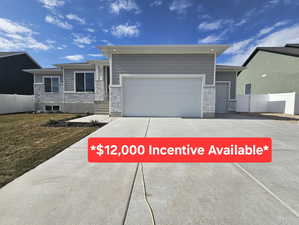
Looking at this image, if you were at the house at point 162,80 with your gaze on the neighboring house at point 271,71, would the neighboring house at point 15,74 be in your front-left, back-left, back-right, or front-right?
back-left

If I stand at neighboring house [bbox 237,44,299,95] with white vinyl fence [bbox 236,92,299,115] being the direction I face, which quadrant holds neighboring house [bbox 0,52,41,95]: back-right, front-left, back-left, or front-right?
front-right

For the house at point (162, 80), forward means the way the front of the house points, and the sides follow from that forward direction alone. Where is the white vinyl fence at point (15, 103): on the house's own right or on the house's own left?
on the house's own right

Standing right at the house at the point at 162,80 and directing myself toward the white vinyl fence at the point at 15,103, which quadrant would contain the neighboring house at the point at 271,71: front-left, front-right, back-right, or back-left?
back-right

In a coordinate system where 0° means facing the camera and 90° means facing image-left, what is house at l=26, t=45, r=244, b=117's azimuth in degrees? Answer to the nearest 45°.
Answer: approximately 0°

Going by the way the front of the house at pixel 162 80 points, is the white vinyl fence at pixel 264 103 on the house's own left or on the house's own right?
on the house's own left

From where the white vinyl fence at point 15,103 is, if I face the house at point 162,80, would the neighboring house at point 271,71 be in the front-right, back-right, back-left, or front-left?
front-left

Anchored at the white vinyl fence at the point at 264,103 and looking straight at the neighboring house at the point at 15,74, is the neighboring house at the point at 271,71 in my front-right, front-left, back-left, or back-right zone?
back-right

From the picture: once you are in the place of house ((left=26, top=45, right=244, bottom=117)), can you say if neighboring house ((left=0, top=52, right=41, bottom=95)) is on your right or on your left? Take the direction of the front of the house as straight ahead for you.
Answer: on your right

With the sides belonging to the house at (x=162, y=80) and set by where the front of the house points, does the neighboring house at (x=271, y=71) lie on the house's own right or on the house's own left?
on the house's own left
